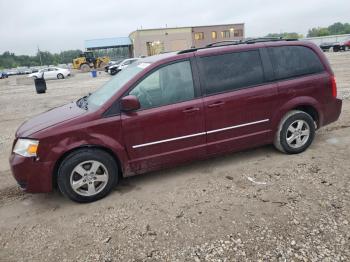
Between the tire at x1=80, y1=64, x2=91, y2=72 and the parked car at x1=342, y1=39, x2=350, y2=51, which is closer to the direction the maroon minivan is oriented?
the tire

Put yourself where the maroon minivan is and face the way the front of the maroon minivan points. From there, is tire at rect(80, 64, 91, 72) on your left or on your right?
on your right

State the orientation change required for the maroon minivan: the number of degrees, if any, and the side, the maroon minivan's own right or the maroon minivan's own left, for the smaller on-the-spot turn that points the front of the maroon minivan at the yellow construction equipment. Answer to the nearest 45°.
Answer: approximately 90° to the maroon minivan's own right

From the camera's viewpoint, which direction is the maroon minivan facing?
to the viewer's left

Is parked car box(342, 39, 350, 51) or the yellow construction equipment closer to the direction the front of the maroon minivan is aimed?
the yellow construction equipment

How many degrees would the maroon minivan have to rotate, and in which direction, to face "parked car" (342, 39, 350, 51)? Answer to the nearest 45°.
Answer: approximately 135° to its right
